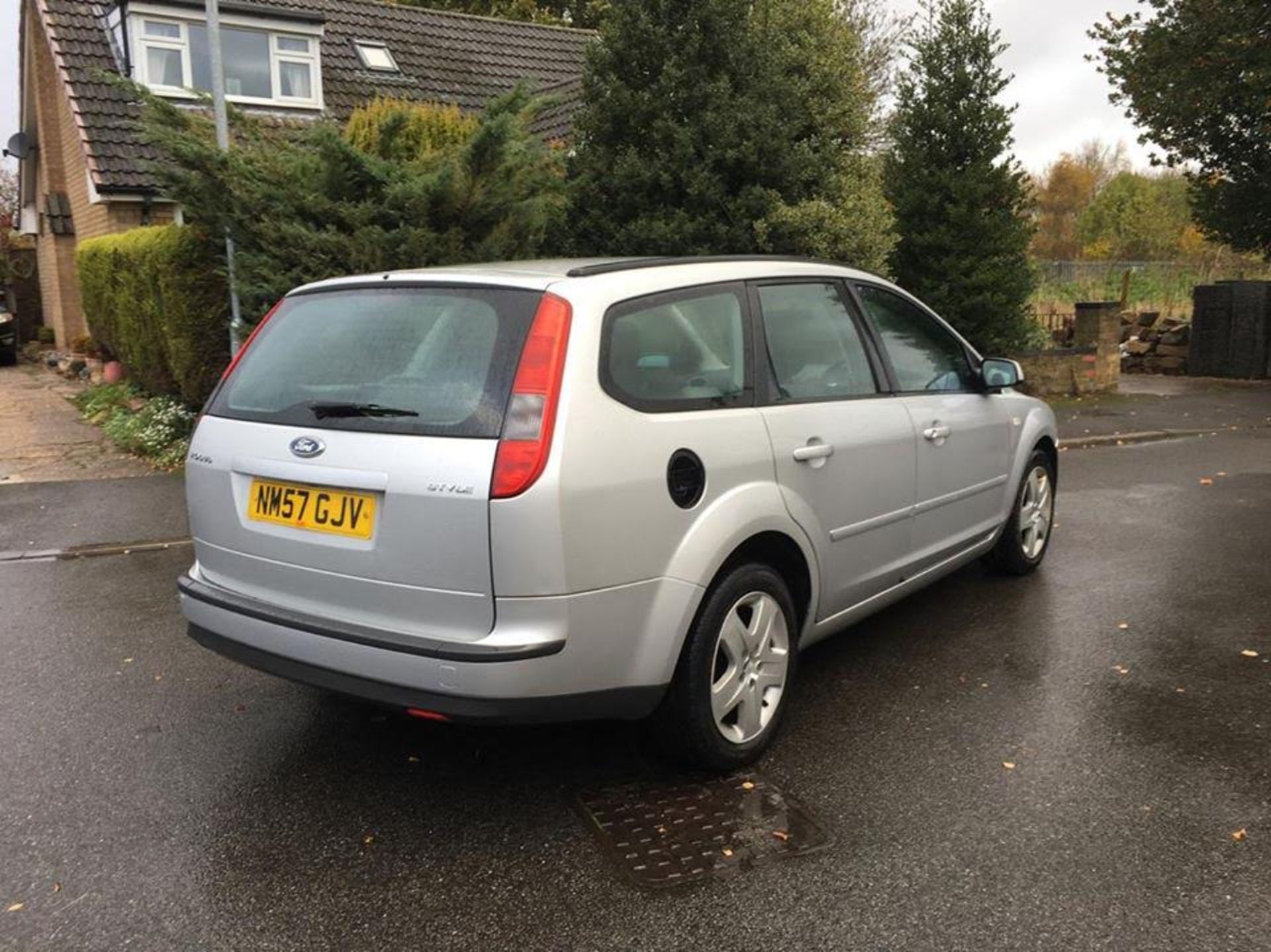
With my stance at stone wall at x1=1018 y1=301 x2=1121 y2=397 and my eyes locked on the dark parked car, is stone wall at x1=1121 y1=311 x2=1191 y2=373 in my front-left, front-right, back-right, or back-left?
back-right

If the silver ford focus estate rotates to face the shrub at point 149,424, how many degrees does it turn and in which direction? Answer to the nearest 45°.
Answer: approximately 90° to its left

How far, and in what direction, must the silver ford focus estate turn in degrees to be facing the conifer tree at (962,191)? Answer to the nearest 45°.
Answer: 0° — it already faces it

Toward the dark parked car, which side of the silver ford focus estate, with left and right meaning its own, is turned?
left

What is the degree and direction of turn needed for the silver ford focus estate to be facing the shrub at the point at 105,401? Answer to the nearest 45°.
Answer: approximately 90° to its left

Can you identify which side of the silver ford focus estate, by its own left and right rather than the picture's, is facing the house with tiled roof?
left

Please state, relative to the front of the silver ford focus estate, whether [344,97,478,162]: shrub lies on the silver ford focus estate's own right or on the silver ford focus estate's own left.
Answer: on the silver ford focus estate's own left

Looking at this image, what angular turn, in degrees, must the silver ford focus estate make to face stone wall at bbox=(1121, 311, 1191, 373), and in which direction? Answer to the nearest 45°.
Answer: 0° — it already faces it

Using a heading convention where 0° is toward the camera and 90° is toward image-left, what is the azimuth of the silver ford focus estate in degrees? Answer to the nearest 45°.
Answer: approximately 225°

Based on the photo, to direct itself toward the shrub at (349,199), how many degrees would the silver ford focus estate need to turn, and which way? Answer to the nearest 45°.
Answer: approximately 45° to its left

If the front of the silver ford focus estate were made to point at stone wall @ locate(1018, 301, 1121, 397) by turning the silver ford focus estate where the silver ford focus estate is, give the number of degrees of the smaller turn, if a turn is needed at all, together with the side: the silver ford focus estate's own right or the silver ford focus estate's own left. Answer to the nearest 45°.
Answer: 0° — it already faces it

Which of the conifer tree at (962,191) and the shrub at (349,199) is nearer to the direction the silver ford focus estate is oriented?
the conifer tree
